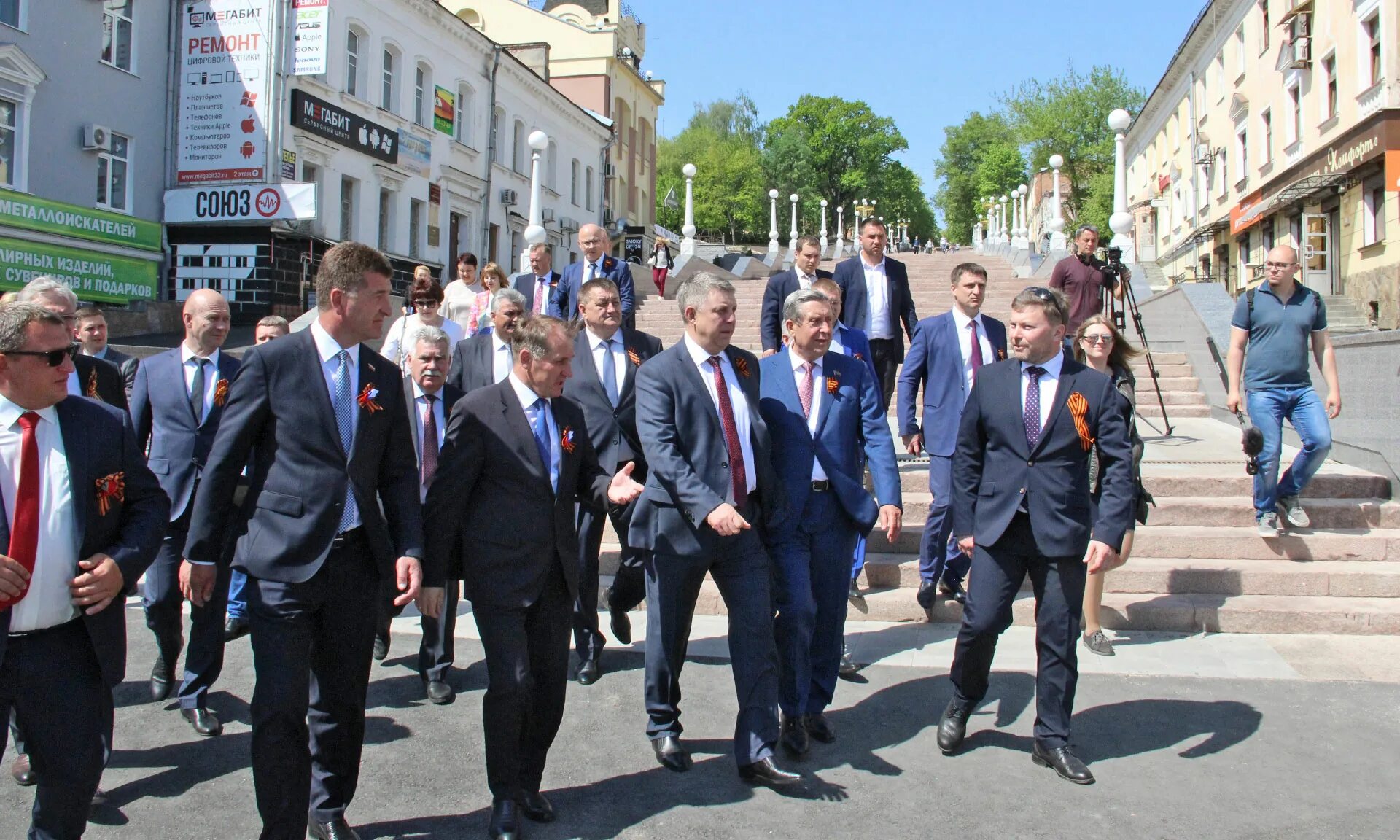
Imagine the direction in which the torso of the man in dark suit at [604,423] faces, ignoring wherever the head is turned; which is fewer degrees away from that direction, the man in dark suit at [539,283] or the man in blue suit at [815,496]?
the man in blue suit

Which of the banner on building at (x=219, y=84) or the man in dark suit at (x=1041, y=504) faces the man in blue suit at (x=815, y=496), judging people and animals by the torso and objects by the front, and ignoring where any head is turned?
the banner on building

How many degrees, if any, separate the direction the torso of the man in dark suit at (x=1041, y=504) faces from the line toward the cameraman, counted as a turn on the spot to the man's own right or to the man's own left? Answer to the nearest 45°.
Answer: approximately 180°

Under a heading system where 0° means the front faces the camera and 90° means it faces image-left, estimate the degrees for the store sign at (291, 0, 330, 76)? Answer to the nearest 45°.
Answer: approximately 0°

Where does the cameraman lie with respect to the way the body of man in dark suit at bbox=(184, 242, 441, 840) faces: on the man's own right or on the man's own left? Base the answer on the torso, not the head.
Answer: on the man's own left

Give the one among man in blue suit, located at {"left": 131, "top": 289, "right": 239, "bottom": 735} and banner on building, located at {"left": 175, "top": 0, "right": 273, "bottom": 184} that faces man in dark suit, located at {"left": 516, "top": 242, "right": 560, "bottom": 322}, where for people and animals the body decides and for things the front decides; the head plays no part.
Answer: the banner on building

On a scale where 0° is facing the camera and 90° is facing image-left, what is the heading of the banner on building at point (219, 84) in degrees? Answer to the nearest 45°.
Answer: approximately 0°

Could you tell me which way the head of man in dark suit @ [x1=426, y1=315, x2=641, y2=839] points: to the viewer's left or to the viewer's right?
to the viewer's right
